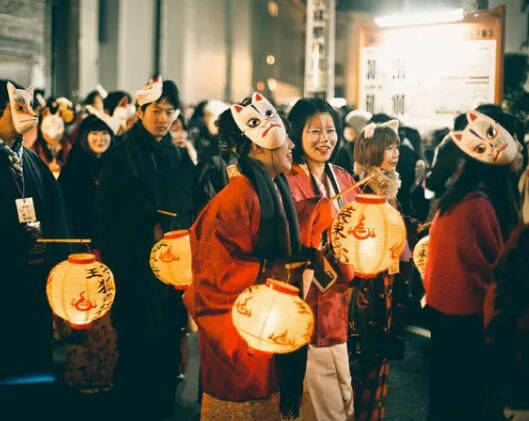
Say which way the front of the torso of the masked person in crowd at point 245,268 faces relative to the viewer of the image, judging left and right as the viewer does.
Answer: facing to the right of the viewer

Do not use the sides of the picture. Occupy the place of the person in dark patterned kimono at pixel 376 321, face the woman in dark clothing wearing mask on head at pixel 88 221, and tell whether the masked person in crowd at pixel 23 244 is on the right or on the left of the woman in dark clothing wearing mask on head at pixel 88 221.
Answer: left

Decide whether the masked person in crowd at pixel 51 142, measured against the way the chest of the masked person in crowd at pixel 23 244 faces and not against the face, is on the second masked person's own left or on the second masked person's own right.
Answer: on the second masked person's own left

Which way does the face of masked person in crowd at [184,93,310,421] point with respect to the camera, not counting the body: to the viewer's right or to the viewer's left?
to the viewer's right

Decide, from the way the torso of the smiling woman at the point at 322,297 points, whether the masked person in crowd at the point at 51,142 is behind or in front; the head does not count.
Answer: behind

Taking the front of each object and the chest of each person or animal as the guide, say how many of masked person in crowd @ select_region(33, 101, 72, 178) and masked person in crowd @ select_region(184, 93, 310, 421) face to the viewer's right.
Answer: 1

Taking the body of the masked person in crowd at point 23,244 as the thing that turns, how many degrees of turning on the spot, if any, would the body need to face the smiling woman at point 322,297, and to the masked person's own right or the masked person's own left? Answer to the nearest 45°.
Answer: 0° — they already face them
